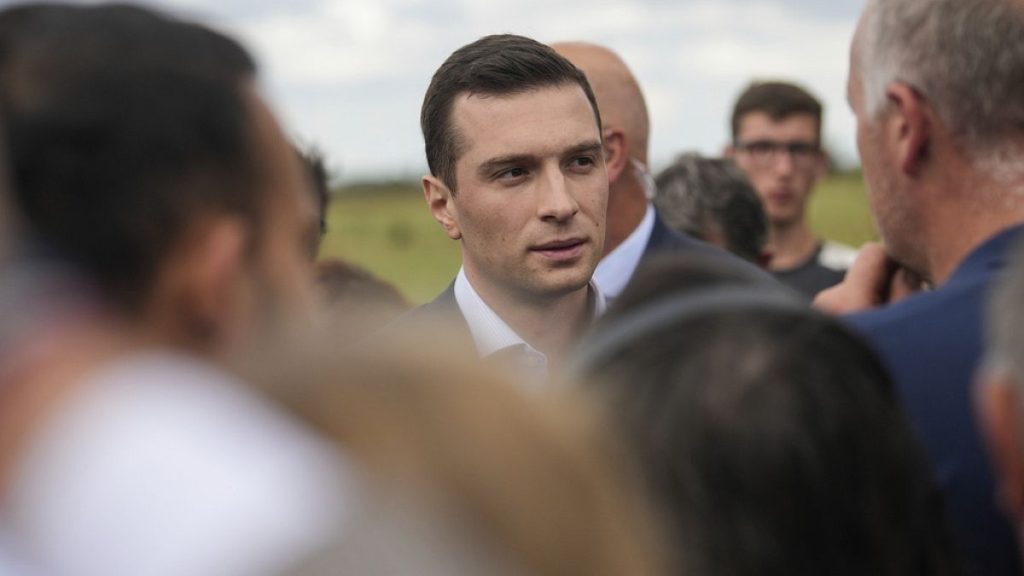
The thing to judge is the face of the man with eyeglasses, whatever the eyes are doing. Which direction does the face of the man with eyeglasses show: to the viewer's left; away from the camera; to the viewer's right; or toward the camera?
toward the camera

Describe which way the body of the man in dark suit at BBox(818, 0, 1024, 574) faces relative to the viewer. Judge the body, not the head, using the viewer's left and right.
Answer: facing away from the viewer and to the left of the viewer

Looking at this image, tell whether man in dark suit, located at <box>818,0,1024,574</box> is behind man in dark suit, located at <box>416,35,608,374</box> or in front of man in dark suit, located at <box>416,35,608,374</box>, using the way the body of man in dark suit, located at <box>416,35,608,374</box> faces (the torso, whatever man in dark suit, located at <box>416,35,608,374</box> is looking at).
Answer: in front

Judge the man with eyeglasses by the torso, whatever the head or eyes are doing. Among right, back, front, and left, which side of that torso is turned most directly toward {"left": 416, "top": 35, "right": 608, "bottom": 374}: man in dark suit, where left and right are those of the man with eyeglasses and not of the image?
front

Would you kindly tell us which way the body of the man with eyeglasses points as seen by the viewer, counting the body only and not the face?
toward the camera

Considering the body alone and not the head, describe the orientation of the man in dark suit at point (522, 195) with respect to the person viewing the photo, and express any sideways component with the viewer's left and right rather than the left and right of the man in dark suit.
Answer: facing the viewer and to the right of the viewer

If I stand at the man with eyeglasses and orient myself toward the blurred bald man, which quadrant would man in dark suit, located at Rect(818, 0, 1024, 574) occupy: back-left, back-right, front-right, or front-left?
front-left

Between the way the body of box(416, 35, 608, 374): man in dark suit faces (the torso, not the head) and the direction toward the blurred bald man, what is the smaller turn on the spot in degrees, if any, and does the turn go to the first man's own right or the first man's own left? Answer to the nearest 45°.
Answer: approximately 135° to the first man's own left

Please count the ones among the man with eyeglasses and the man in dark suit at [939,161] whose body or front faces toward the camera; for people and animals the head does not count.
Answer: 1

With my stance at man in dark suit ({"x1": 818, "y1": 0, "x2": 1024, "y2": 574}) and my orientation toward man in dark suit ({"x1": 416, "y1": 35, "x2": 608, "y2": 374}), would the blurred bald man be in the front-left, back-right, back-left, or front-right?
front-right

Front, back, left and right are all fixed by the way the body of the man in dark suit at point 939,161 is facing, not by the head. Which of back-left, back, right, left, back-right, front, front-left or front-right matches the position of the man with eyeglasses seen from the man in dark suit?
front-right

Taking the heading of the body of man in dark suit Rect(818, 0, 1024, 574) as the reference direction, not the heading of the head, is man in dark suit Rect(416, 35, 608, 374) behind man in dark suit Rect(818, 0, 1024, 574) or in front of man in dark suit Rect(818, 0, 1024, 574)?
in front

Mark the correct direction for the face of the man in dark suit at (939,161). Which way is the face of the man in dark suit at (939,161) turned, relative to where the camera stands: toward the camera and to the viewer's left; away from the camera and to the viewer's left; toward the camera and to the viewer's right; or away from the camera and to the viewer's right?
away from the camera and to the viewer's left

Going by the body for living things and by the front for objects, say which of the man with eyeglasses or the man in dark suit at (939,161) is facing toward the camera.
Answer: the man with eyeglasses

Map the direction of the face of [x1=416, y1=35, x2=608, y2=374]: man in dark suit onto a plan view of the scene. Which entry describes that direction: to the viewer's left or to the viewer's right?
to the viewer's right
